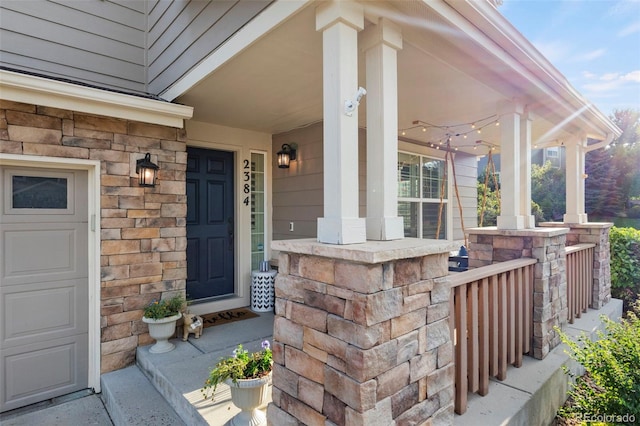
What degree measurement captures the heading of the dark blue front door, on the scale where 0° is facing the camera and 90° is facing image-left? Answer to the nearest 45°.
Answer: approximately 315°

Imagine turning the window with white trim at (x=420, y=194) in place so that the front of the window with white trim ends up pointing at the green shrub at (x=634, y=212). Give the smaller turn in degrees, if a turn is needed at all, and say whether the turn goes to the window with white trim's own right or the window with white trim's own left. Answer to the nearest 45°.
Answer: approximately 90° to the window with white trim's own left

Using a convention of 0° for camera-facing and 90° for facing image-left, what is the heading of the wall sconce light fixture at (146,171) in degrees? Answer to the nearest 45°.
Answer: approximately 315°

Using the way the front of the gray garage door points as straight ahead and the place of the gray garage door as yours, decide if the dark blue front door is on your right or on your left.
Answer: on your left

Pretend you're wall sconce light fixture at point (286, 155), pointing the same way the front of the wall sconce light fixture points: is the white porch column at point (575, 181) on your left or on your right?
on your left

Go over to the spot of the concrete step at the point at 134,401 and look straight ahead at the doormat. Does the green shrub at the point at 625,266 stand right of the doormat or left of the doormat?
right

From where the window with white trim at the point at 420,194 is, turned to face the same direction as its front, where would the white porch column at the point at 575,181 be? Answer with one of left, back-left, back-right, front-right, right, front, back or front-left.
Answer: front-left

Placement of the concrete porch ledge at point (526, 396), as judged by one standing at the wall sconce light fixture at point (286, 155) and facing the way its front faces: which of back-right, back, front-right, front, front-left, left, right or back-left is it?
left

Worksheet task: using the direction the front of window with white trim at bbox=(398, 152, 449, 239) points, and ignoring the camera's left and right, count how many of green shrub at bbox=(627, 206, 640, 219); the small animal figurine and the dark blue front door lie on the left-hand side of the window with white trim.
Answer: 1
